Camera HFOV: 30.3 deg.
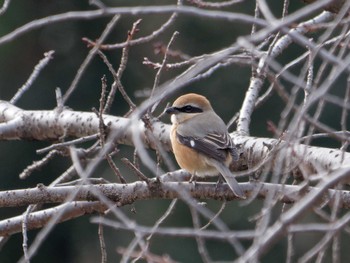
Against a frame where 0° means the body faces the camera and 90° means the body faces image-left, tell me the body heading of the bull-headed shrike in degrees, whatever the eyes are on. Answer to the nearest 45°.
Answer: approximately 90°
